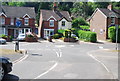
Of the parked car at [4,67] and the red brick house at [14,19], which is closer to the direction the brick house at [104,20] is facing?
the parked car

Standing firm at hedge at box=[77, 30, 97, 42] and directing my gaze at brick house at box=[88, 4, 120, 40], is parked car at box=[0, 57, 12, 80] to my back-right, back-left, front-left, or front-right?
back-right

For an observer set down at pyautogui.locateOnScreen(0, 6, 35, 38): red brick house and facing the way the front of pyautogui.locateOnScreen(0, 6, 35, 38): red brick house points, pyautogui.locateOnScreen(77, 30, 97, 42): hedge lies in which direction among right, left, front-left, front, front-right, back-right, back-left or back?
front-left

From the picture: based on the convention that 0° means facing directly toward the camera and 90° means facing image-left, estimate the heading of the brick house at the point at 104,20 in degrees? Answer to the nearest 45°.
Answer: approximately 315°

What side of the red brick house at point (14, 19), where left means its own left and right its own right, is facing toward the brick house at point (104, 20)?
left

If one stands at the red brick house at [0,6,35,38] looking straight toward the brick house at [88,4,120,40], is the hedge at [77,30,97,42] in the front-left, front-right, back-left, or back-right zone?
front-right

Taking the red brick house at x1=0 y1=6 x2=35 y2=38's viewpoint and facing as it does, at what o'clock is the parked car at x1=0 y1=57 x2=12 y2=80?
The parked car is roughly at 12 o'clock from the red brick house.

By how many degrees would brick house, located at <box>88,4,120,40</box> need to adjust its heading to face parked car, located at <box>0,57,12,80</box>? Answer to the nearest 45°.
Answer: approximately 45° to its right

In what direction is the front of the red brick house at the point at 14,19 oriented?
toward the camera

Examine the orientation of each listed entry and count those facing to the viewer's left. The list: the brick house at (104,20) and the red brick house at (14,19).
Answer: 0

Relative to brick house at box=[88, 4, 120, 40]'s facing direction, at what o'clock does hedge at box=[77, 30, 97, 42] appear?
The hedge is roughly at 2 o'clock from the brick house.

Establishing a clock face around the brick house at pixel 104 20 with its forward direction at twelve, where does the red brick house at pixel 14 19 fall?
The red brick house is roughly at 4 o'clock from the brick house.
